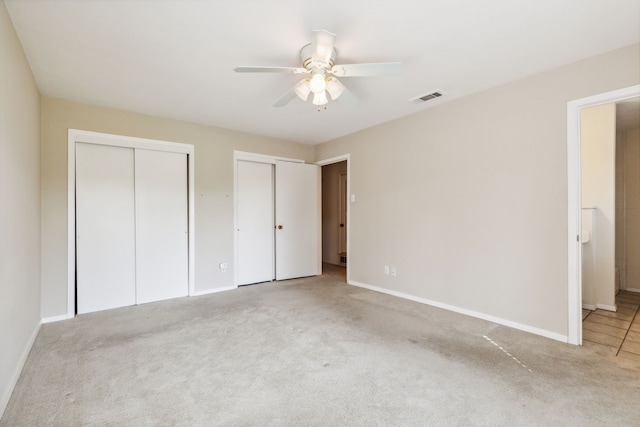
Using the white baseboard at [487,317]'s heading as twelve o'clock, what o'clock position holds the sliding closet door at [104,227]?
The sliding closet door is roughly at 1 o'clock from the white baseboard.

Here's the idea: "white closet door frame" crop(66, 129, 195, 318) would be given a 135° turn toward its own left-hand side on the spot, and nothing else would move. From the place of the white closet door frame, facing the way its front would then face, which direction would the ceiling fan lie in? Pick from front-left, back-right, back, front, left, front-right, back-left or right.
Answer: back-right

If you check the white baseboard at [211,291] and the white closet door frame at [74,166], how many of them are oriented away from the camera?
0

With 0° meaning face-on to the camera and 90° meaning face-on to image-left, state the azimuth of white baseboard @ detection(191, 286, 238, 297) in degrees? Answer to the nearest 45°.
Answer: approximately 315°

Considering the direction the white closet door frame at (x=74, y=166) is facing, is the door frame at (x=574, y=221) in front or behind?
in front

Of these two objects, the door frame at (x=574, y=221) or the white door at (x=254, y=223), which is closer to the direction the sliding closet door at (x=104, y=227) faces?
the door frame

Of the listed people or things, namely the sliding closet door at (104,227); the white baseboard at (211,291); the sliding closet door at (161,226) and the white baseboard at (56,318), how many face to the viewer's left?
0

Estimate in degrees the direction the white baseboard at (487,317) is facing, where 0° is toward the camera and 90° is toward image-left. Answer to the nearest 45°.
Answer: approximately 45°

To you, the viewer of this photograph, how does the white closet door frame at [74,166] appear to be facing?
facing the viewer and to the right of the viewer

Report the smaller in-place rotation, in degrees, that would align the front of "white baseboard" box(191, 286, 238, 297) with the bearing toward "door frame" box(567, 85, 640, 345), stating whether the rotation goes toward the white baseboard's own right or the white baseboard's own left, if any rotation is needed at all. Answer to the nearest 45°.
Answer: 0° — it already faces it

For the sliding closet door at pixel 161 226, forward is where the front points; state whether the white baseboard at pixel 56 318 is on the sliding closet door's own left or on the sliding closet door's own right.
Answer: on the sliding closet door's own right

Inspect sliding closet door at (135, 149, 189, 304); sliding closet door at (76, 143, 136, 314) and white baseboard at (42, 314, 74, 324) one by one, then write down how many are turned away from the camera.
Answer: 0

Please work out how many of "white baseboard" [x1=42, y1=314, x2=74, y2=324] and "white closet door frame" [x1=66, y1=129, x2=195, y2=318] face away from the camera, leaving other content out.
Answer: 0

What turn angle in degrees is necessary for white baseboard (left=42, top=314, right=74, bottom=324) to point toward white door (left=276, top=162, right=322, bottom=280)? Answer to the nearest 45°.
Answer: approximately 45° to its left

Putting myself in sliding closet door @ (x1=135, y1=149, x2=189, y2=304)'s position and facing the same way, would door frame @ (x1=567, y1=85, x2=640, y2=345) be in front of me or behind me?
in front
